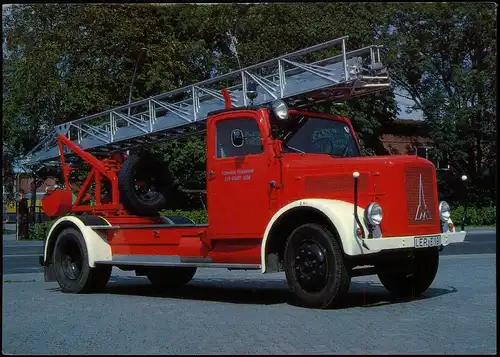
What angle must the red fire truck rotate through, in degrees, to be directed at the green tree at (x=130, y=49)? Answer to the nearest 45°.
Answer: approximately 135° to its left

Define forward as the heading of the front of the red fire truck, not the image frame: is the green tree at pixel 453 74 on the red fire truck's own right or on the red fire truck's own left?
on the red fire truck's own left

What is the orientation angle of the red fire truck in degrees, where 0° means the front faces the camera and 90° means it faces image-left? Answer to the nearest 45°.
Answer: approximately 315°
